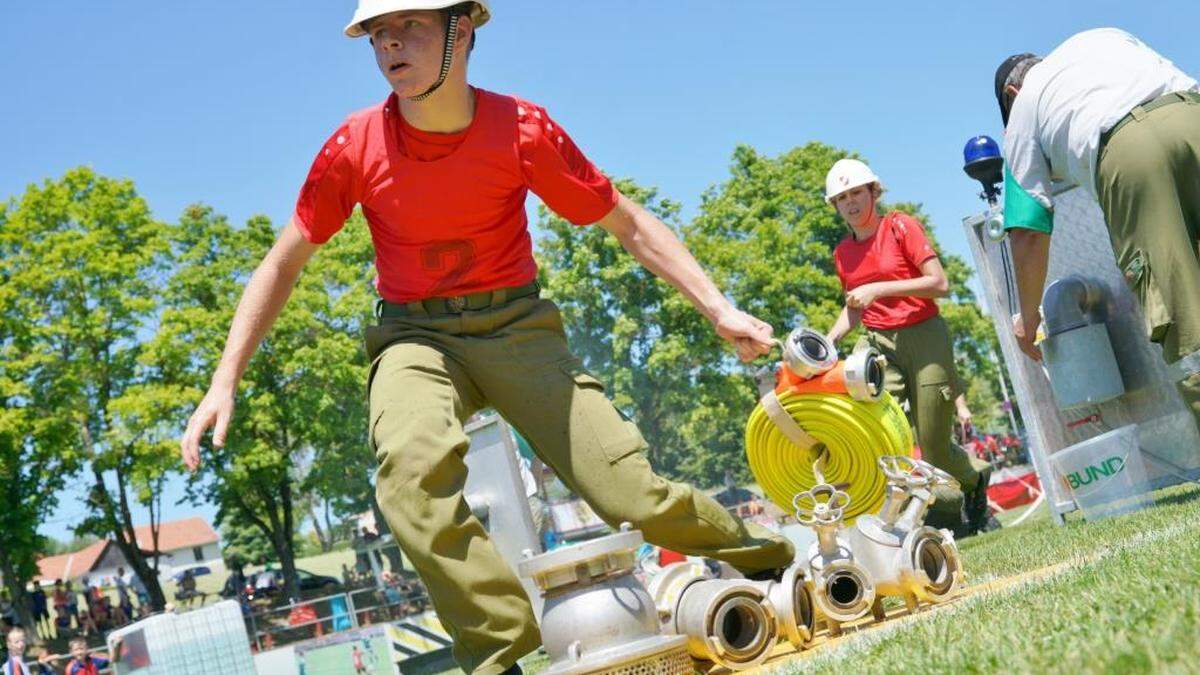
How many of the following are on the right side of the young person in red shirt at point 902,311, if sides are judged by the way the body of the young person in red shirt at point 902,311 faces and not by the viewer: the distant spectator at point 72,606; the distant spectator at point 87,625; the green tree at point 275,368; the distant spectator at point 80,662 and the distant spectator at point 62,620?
5

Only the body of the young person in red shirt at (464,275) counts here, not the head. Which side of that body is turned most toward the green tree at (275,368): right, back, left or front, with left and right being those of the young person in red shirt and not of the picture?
back

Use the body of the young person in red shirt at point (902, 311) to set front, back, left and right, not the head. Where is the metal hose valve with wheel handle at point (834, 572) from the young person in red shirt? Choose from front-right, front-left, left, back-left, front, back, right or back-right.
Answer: front-left

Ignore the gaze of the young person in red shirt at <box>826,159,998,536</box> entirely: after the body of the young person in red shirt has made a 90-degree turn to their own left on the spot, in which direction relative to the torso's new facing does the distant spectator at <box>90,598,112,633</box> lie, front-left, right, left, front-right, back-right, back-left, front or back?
back

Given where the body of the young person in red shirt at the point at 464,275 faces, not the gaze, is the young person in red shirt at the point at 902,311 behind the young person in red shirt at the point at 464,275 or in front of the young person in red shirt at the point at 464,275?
behind

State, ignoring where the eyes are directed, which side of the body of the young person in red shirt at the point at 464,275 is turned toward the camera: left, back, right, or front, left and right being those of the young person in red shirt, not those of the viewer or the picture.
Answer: front

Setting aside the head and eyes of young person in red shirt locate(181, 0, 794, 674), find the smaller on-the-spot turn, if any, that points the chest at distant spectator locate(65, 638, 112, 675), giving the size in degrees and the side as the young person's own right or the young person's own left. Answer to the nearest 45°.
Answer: approximately 135° to the young person's own right

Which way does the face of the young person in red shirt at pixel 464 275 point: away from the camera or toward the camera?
toward the camera

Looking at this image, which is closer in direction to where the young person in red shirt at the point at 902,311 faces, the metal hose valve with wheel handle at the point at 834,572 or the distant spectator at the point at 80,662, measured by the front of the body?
the metal hose valve with wheel handle

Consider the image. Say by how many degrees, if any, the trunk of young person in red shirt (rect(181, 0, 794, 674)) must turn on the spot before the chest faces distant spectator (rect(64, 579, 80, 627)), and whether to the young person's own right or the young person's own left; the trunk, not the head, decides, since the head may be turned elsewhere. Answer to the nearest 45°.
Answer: approximately 180°

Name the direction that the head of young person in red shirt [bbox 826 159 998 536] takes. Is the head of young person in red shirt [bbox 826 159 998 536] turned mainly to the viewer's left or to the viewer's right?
to the viewer's left

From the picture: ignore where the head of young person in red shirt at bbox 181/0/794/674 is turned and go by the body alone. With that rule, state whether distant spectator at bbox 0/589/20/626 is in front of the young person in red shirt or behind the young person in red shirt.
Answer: behind

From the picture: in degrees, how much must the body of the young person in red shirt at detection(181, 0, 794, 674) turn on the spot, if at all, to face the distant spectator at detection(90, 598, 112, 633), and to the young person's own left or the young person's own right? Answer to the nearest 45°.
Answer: approximately 180°

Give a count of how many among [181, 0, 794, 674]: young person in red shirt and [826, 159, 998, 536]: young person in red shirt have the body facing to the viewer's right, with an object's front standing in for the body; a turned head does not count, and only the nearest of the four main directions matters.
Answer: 0

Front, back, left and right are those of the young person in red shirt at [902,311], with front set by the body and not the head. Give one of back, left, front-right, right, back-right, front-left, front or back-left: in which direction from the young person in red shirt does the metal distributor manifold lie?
front-left

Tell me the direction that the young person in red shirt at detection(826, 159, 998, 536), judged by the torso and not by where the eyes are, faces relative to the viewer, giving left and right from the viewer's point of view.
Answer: facing the viewer and to the left of the viewer

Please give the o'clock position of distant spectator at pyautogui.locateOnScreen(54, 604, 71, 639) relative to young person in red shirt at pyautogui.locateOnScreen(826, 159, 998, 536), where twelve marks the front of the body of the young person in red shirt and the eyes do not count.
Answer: The distant spectator is roughly at 3 o'clock from the young person in red shirt.

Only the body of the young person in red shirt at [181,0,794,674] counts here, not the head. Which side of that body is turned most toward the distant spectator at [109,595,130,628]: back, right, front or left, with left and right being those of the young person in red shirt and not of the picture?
back
